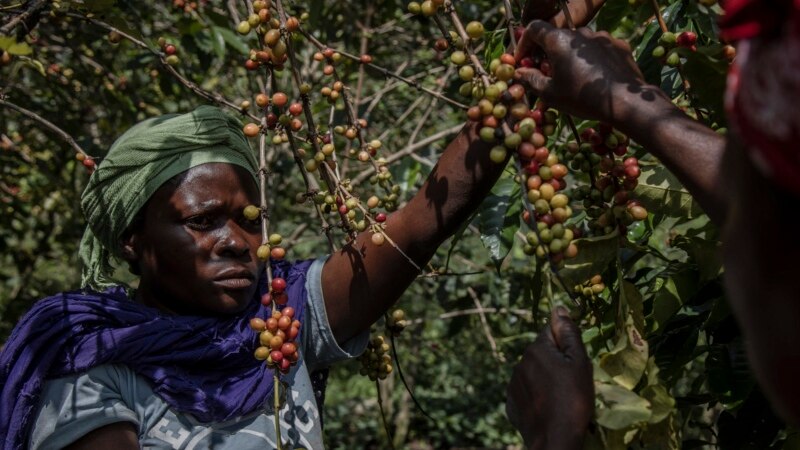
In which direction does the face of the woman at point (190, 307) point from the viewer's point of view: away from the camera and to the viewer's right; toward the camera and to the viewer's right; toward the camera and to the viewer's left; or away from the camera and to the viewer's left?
toward the camera and to the viewer's right

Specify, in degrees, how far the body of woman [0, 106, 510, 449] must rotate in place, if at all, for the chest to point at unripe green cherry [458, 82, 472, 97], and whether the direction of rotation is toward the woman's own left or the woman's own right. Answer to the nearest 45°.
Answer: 0° — they already face it

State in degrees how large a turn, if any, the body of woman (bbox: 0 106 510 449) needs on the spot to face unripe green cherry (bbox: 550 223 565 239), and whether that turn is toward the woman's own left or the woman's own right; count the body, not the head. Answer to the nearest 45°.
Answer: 0° — they already face it
